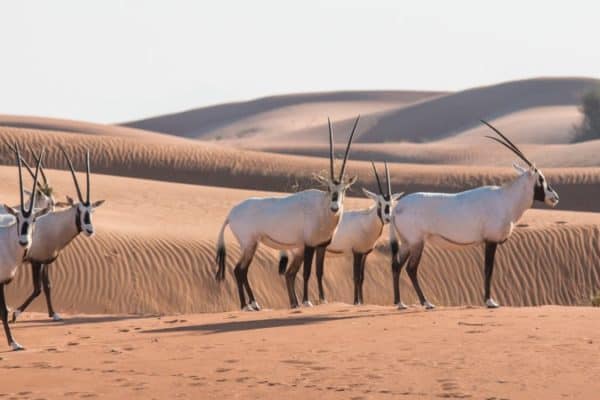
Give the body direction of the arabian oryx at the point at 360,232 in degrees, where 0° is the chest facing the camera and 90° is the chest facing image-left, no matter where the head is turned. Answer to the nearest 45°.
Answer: approximately 270°

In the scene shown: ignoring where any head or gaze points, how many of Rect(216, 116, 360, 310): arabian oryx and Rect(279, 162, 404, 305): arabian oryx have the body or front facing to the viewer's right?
2

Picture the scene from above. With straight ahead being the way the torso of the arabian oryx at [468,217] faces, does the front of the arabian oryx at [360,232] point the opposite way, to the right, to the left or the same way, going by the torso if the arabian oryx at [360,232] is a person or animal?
the same way

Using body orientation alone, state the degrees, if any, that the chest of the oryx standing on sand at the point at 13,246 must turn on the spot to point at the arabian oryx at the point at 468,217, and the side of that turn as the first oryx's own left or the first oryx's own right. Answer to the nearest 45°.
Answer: approximately 45° to the first oryx's own left

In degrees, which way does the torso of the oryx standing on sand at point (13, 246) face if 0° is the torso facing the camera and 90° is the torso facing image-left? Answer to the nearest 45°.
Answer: approximately 315°

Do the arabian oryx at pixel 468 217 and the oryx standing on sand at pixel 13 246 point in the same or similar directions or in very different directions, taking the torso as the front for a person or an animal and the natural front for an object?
same or similar directions

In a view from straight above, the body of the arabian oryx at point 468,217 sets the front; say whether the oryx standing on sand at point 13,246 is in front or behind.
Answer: behind

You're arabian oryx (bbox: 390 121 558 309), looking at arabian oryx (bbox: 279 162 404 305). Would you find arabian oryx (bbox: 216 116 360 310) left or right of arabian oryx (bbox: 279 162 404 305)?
left

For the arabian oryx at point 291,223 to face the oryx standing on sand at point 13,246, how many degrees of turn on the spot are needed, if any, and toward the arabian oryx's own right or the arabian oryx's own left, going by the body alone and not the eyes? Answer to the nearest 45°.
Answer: approximately 135° to the arabian oryx's own right

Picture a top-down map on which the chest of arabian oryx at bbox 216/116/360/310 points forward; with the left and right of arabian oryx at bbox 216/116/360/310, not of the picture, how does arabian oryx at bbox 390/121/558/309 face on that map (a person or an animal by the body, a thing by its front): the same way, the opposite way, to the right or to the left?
the same way

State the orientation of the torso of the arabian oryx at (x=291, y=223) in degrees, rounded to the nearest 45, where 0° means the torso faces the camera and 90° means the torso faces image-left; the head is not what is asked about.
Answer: approximately 270°

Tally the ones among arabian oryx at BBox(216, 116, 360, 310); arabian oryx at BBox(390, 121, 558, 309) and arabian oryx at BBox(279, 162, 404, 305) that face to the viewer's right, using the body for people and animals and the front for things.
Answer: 3

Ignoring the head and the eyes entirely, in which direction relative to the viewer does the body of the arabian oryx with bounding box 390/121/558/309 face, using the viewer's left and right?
facing to the right of the viewer

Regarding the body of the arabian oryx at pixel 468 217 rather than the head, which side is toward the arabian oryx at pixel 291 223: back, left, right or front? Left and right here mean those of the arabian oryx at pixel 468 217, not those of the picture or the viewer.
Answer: back
